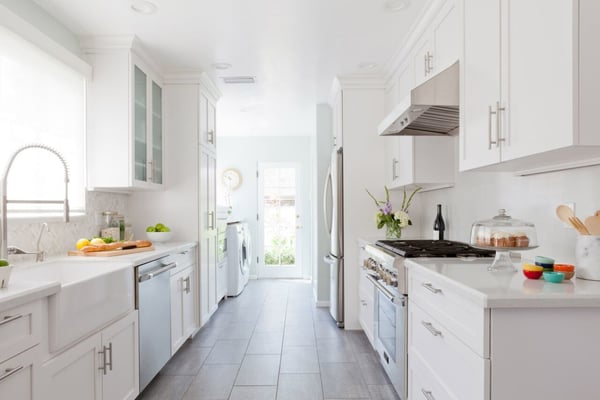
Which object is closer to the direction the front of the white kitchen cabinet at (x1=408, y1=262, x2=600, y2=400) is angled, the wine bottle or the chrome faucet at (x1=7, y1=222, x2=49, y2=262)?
the chrome faucet

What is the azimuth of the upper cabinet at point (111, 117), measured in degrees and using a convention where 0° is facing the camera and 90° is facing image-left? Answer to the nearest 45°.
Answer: approximately 270°

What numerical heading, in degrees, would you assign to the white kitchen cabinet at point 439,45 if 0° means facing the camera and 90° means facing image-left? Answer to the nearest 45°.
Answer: approximately 90°

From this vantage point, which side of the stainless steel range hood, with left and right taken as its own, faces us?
left

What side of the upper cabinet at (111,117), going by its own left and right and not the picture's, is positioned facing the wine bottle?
front

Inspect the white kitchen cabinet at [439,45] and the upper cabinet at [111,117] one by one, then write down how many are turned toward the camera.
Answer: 0

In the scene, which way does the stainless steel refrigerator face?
to the viewer's left

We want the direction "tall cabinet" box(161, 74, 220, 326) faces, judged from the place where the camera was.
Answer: facing to the right of the viewer

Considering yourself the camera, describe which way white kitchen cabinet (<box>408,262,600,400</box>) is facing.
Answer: facing the viewer and to the left of the viewer

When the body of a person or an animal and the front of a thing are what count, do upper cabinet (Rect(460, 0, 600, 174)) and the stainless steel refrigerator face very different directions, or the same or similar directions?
same or similar directions

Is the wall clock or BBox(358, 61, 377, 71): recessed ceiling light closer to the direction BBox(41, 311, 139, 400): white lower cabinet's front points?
the recessed ceiling light

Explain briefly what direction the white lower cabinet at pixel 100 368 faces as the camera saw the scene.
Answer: facing the viewer and to the right of the viewer

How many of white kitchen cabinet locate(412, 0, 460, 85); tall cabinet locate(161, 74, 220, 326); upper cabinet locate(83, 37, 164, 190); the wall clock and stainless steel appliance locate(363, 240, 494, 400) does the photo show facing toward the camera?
1

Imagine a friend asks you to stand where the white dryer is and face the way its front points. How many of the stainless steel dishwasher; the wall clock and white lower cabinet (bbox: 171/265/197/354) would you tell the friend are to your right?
2
